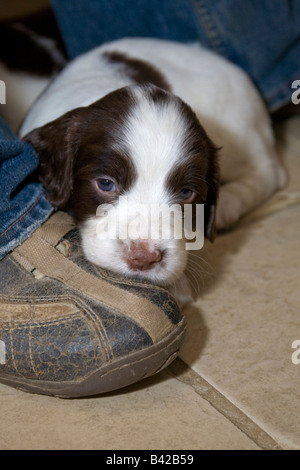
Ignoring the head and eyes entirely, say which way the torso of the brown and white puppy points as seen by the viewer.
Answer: toward the camera
